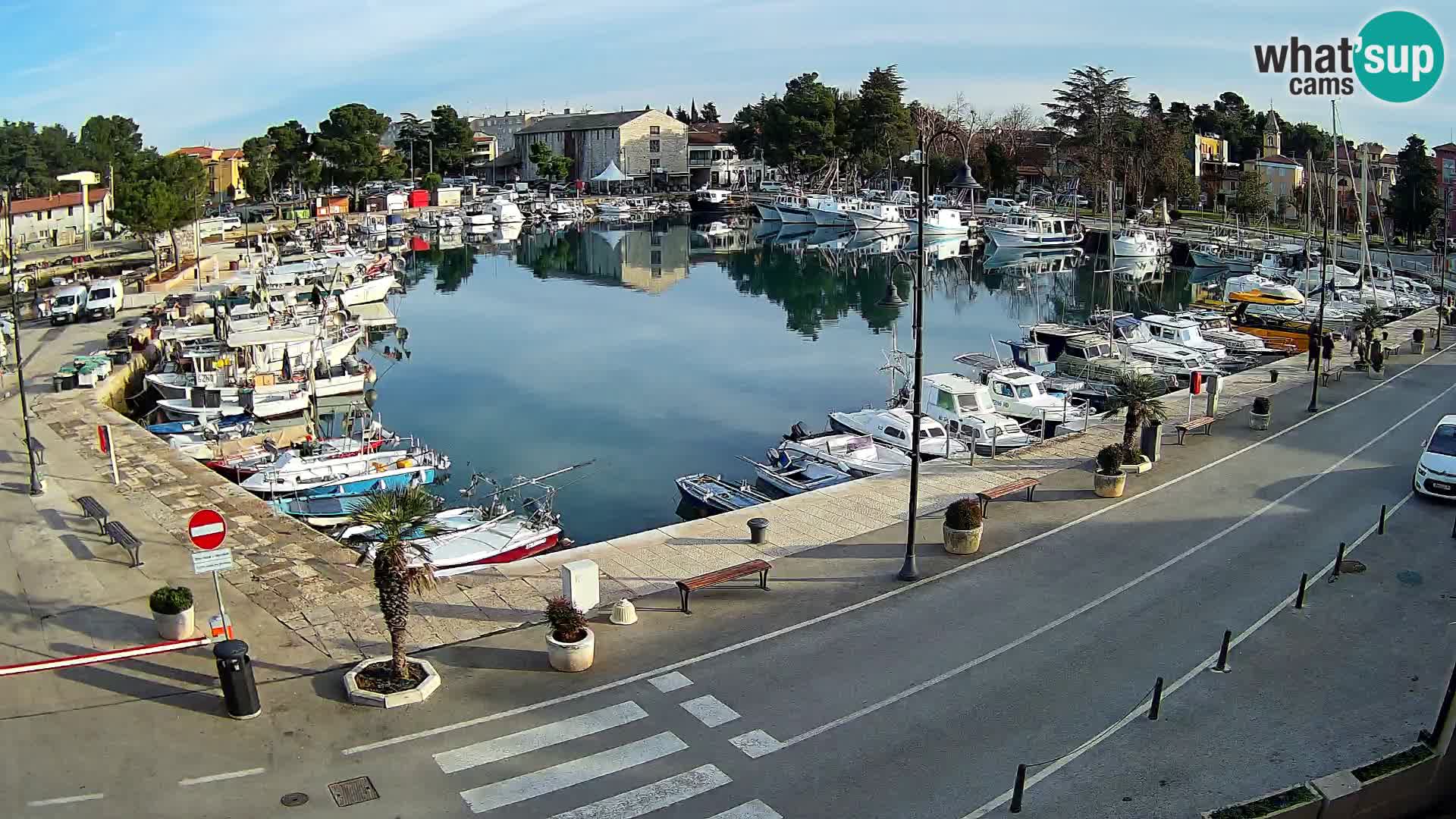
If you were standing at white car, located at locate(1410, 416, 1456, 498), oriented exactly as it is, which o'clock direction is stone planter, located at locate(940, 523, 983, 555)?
The stone planter is roughly at 12 o'clock from the white car.

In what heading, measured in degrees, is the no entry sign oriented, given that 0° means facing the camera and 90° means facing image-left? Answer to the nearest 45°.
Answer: approximately 0°

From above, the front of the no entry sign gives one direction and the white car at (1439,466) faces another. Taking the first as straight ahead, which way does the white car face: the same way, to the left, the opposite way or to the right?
to the right
